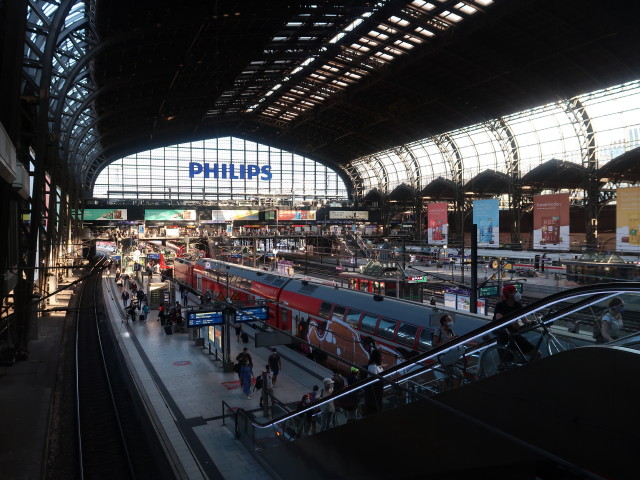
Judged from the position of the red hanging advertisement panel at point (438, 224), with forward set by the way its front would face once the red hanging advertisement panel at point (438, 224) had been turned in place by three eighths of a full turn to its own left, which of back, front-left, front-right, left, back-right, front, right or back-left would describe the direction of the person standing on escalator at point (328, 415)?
right

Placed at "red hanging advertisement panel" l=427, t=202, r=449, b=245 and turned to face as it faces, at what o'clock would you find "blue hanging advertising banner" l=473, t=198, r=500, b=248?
"blue hanging advertising banner" l=473, t=198, r=500, b=248 is roughly at 10 o'clock from "red hanging advertisement panel" l=427, t=202, r=449, b=245.

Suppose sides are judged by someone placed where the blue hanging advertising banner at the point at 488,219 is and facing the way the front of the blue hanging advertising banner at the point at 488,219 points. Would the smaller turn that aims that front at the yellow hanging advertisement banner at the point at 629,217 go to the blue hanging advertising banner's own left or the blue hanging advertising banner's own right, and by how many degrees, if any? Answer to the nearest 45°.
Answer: approximately 90° to the blue hanging advertising banner's own left

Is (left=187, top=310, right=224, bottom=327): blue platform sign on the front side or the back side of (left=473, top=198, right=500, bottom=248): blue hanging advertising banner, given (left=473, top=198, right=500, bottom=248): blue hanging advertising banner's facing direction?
on the front side

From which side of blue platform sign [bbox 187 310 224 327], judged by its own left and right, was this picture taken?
front

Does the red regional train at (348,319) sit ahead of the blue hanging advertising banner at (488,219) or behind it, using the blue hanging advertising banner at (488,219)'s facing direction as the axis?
ahead

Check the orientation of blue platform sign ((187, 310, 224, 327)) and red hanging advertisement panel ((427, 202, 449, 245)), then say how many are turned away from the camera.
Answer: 0

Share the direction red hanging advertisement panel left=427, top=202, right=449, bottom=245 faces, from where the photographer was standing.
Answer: facing the viewer and to the left of the viewer

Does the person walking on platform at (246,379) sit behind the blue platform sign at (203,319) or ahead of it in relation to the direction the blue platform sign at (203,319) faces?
ahead

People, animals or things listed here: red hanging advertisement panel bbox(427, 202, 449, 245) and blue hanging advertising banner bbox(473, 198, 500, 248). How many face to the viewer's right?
0

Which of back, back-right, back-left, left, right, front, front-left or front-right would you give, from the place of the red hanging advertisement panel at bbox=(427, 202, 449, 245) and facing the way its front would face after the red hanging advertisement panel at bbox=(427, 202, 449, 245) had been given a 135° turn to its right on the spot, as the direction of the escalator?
back

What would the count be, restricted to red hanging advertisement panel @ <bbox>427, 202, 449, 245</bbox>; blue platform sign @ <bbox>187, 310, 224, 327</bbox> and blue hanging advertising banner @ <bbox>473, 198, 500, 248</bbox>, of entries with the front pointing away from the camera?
0
